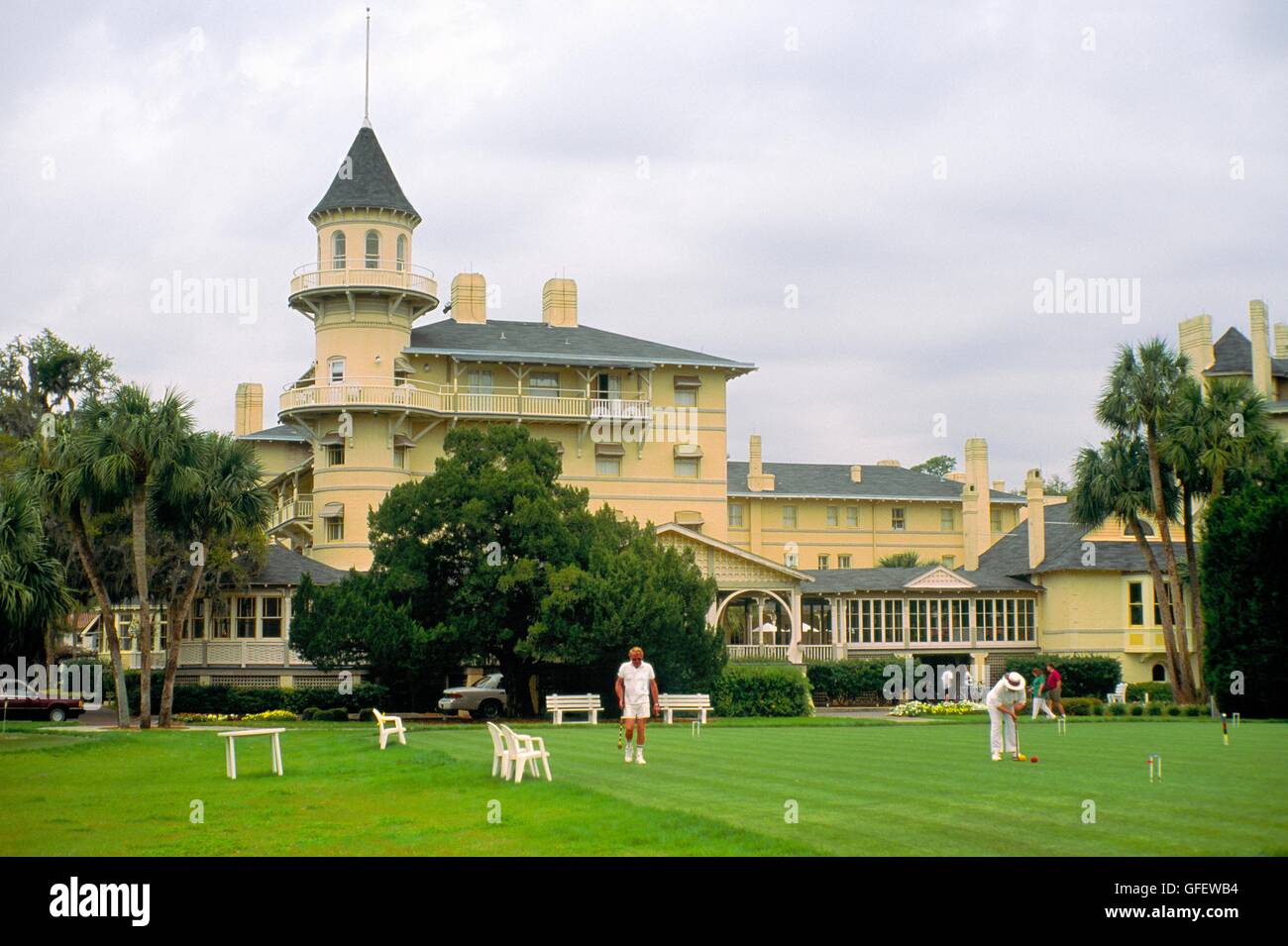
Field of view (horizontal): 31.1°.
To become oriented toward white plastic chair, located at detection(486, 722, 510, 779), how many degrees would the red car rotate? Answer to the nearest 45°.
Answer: approximately 90° to its right

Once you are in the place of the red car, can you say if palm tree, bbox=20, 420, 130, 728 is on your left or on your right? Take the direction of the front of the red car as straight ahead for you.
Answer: on your right

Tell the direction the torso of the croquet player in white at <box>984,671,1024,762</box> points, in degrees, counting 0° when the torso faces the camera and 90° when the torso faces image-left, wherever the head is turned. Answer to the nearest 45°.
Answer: approximately 315°

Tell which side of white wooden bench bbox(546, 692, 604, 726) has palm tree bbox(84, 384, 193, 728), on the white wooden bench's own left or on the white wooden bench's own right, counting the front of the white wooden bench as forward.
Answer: on the white wooden bench's own right

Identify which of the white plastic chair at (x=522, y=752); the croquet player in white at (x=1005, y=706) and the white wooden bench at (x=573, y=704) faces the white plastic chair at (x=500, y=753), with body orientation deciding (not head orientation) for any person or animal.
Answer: the white wooden bench

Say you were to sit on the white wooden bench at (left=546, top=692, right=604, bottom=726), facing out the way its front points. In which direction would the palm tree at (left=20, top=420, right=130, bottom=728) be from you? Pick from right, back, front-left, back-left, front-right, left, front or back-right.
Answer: right

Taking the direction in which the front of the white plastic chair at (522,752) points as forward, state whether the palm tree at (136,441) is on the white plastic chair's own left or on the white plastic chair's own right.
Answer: on the white plastic chair's own left

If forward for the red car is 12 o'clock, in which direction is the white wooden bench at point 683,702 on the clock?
The white wooden bench is roughly at 1 o'clock from the red car.

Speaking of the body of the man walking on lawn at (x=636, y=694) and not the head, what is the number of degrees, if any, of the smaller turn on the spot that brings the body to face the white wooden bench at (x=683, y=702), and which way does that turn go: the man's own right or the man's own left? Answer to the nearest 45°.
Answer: approximately 180°

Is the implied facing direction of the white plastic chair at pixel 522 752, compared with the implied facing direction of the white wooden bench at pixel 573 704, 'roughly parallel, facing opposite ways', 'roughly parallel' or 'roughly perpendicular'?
roughly perpendicular

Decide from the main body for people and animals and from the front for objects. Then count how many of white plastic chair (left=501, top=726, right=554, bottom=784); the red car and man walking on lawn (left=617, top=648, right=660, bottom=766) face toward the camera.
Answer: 1
